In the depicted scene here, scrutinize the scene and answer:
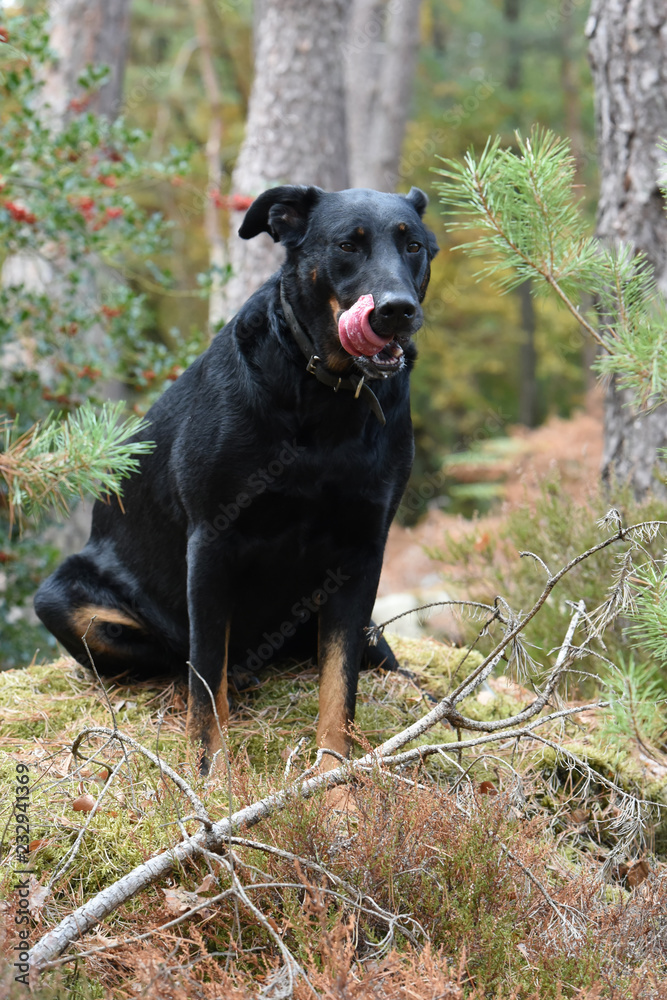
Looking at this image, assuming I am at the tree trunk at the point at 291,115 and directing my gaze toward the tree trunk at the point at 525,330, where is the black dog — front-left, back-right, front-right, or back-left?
back-right

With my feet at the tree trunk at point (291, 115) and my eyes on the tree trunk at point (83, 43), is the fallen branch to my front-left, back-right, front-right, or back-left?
back-left

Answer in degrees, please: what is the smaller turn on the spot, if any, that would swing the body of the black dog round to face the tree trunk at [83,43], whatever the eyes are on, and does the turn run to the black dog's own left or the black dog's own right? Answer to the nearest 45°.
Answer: approximately 135° to the black dog's own left

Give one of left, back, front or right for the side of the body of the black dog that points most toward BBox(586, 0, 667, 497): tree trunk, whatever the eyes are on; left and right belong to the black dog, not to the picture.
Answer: left

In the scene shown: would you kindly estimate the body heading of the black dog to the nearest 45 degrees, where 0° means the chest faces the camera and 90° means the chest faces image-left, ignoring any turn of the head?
approximately 315°

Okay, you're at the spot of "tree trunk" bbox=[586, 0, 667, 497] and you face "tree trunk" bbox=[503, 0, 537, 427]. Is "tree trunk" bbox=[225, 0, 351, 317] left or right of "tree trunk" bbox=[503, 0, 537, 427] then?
left

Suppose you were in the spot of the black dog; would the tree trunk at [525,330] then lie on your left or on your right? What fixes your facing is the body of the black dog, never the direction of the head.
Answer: on your left

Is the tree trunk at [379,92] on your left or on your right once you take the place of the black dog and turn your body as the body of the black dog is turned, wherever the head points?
on your left
